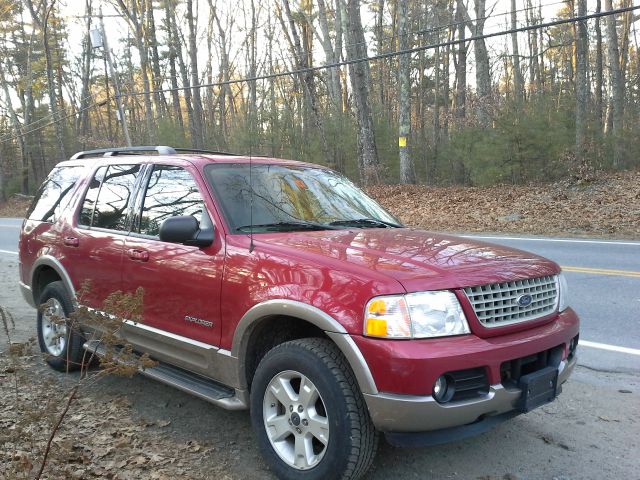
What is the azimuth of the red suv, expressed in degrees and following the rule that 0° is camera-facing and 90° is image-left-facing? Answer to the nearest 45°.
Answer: approximately 315°

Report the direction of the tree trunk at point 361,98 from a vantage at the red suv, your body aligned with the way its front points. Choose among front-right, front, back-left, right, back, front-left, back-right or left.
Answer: back-left

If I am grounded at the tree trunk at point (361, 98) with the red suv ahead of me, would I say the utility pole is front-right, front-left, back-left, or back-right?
back-right

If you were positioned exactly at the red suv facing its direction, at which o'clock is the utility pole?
The utility pole is roughly at 7 o'clock from the red suv.
